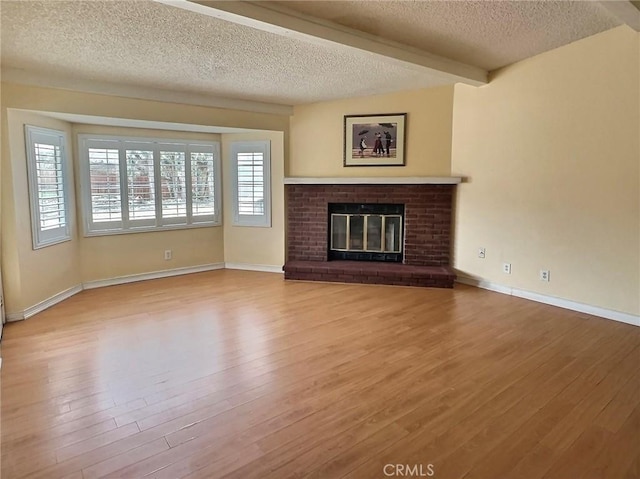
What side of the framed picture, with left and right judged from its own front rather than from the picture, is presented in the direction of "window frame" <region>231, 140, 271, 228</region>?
right

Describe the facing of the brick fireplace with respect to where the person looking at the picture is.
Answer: facing the viewer

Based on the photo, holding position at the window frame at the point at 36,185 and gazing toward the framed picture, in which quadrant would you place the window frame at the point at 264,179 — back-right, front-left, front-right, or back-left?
front-left

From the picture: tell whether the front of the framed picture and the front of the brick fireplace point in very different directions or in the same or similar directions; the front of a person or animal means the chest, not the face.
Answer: same or similar directions

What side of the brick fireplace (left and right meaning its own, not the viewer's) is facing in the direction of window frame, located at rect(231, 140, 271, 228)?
right

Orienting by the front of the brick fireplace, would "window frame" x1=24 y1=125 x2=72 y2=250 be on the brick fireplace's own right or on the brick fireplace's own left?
on the brick fireplace's own right

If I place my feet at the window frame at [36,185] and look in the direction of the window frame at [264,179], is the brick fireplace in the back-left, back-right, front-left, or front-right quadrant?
front-right

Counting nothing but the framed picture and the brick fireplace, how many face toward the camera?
2
